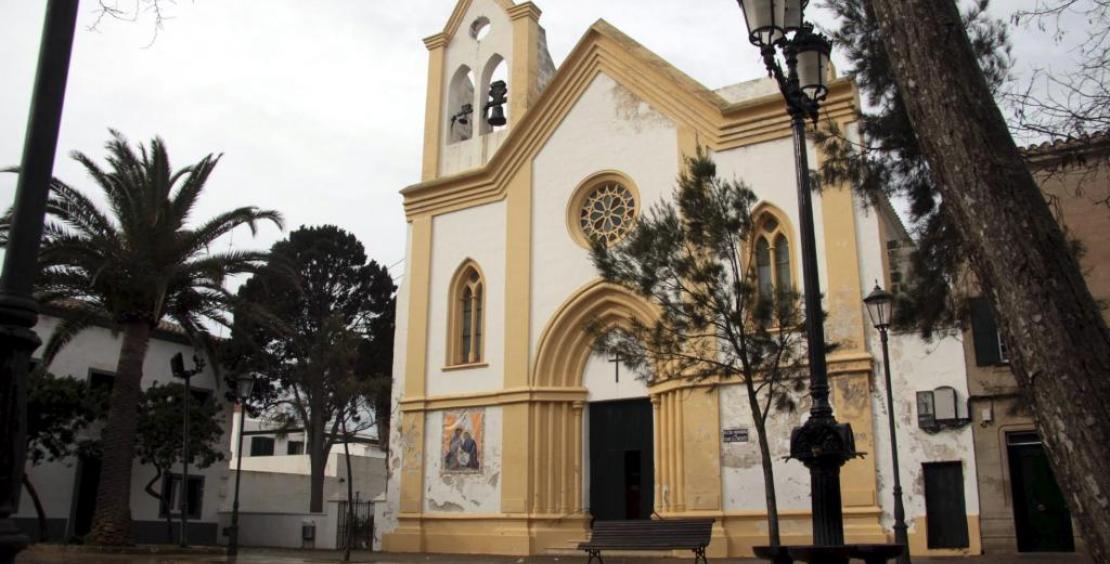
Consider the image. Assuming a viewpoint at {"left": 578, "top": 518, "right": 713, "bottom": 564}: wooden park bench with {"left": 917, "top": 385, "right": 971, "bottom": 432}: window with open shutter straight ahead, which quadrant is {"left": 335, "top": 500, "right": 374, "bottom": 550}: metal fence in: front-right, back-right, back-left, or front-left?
back-left

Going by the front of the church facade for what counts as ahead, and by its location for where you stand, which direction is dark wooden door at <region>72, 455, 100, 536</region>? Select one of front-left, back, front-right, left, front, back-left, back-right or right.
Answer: front-right

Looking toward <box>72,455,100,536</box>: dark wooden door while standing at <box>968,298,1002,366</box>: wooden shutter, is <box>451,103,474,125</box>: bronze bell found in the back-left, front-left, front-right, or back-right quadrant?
front-right

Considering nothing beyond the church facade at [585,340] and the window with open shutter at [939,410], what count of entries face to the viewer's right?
0

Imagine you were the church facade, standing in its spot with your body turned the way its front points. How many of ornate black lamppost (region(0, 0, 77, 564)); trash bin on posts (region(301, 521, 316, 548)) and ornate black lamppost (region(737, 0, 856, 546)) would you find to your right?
1

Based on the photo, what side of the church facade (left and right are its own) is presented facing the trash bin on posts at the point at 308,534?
right

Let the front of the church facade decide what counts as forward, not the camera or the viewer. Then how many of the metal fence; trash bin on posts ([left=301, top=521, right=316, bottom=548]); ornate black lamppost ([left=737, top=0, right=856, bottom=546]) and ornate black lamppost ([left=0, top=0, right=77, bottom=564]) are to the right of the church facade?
2

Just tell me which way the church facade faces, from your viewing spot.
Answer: facing the viewer and to the left of the viewer

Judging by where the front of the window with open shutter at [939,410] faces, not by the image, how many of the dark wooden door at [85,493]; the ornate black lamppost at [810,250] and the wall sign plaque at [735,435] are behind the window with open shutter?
0

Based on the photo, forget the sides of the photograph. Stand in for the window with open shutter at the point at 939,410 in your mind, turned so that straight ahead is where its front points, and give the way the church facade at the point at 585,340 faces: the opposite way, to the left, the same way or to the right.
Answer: the same way

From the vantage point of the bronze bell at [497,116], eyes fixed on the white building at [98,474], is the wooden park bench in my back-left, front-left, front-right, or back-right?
back-left

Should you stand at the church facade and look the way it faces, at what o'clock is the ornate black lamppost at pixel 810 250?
The ornate black lamppost is roughly at 10 o'clock from the church facade.
